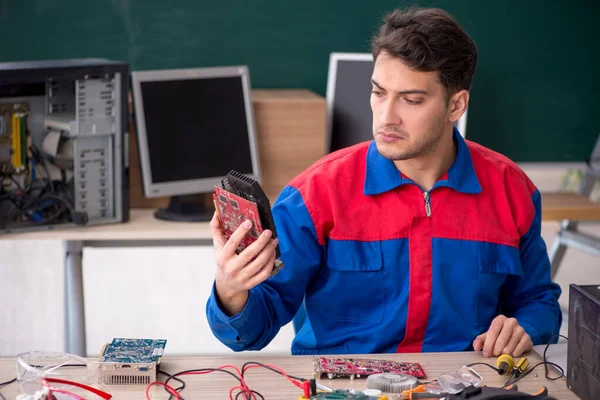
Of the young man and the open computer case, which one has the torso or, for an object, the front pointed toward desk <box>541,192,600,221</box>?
the open computer case

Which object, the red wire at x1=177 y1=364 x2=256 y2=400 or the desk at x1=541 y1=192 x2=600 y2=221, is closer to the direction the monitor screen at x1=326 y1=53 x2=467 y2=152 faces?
the red wire

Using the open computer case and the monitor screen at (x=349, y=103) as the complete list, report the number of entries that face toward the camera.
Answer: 1

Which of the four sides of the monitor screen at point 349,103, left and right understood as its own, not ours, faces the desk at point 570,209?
left

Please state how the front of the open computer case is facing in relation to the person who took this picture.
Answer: facing to the right of the viewer

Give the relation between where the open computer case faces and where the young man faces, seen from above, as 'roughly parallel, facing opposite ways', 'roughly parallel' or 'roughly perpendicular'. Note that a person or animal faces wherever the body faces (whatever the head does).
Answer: roughly perpendicular

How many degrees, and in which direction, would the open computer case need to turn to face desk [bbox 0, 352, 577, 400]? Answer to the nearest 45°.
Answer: approximately 90° to its right

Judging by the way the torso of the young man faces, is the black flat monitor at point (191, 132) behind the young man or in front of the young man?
behind

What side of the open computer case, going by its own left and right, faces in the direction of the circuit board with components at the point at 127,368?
right
